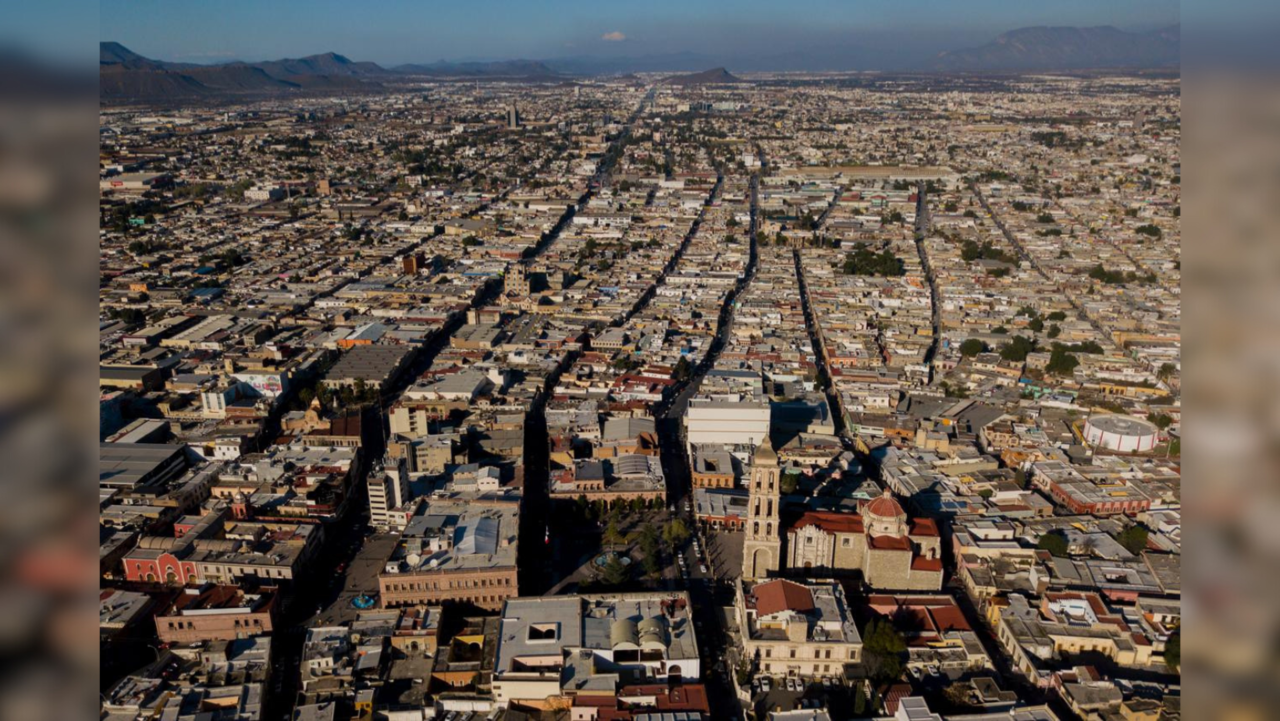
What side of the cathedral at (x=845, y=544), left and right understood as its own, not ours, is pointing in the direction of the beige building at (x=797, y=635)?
left

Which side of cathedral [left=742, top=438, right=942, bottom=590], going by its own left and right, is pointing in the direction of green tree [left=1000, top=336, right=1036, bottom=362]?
right

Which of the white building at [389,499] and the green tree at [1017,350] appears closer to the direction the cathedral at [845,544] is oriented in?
the white building

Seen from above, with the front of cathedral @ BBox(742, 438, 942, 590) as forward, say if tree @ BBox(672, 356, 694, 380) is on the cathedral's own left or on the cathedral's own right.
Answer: on the cathedral's own right

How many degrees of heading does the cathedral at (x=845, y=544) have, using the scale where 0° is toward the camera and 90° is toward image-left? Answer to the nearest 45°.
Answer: approximately 90°

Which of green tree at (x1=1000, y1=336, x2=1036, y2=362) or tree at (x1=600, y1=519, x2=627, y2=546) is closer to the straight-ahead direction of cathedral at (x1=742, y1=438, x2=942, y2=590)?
the tree

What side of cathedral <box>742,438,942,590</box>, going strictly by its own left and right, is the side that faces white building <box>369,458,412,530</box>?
front

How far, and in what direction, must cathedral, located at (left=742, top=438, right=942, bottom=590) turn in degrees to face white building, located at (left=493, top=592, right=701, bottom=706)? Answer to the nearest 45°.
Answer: approximately 45° to its left

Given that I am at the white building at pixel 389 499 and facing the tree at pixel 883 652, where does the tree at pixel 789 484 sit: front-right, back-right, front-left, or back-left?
front-left

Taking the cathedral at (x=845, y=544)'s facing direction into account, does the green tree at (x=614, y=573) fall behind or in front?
in front
